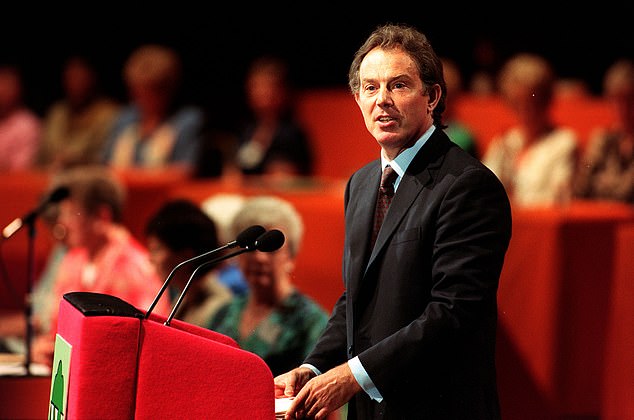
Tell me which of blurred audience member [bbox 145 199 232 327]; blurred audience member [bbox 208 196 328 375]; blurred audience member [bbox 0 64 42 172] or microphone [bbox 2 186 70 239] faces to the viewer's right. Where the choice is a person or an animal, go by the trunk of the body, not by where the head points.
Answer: the microphone

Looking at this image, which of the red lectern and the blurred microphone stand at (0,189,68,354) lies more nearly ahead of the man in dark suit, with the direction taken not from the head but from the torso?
the red lectern

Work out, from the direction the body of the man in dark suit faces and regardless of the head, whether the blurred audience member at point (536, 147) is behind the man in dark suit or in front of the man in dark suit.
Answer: behind

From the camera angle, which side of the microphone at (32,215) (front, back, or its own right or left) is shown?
right

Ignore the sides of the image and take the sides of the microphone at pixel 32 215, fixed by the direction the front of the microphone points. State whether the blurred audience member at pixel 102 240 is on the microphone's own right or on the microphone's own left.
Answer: on the microphone's own left

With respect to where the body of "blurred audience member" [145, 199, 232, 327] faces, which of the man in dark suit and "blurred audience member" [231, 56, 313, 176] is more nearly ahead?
the man in dark suit

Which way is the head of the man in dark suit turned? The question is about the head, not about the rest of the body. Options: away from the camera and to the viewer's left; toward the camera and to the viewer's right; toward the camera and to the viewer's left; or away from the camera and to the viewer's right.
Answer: toward the camera and to the viewer's left

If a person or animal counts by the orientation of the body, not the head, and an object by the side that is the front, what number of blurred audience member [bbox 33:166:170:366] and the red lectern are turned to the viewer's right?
0
